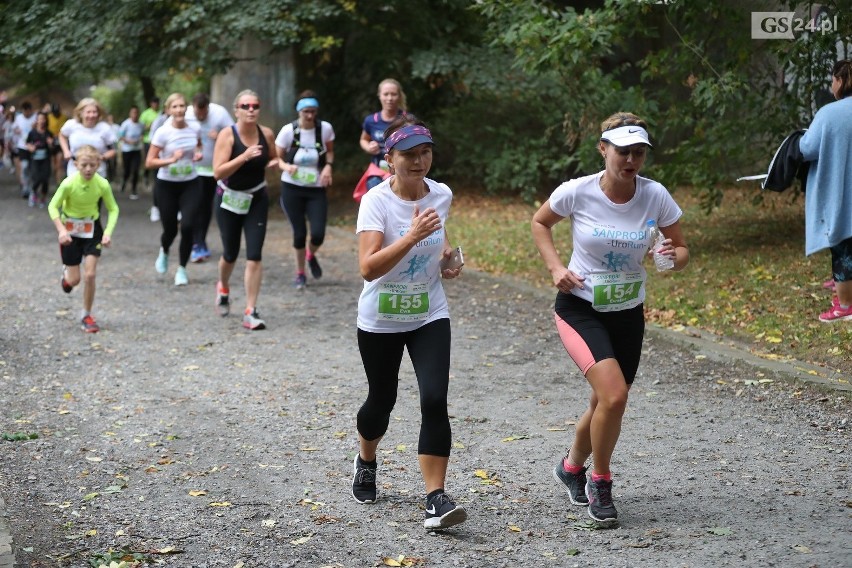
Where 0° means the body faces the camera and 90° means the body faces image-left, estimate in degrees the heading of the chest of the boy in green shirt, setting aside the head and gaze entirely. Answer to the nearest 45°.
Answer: approximately 0°

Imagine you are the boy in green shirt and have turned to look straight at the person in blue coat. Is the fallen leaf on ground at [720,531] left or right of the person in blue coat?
right

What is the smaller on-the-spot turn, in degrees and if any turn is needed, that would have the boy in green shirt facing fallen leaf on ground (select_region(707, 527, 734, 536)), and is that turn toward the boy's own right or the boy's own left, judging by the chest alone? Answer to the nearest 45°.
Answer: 0° — they already face it

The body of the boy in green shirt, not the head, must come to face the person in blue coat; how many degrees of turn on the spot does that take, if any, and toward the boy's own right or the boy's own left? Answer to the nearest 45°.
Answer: approximately 45° to the boy's own left

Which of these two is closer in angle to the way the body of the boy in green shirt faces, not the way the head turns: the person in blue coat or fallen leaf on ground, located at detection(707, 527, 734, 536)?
the fallen leaf on ground
